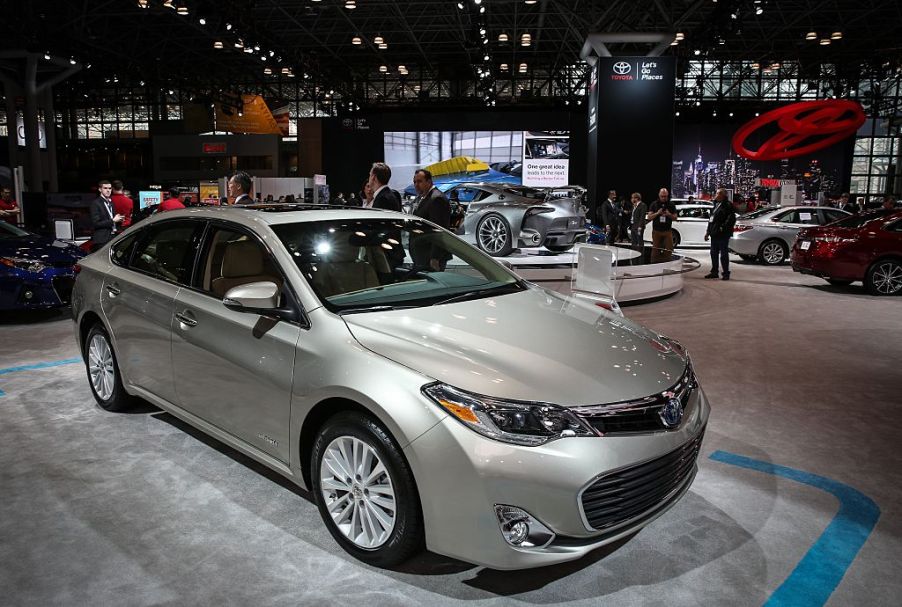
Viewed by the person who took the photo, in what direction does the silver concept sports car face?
facing away from the viewer and to the left of the viewer

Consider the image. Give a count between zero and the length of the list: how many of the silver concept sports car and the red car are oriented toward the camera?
0

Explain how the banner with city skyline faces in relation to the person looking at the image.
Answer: facing the viewer

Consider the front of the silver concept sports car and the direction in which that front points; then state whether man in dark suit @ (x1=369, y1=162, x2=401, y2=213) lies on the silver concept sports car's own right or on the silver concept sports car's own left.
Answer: on the silver concept sports car's own left

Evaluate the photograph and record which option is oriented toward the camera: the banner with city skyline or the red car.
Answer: the banner with city skyline

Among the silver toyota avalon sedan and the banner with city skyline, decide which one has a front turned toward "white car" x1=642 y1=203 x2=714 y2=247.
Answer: the banner with city skyline

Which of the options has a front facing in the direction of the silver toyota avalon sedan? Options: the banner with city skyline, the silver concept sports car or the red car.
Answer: the banner with city skyline

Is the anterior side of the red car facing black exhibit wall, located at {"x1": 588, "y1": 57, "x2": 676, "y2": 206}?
no

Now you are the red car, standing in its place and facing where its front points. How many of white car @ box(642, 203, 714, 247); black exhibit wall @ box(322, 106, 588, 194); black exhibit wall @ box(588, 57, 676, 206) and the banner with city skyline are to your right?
0

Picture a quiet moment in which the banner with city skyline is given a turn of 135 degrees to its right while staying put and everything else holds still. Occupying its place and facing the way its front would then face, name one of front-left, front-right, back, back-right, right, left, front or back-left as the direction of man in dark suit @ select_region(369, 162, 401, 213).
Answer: back-left

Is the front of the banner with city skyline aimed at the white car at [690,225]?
yes

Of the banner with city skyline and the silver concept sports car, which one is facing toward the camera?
the banner with city skyline

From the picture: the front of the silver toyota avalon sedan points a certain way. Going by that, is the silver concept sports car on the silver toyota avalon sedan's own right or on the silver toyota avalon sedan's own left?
on the silver toyota avalon sedan's own left

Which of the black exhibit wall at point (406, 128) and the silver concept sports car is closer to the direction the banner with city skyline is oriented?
the silver concept sports car

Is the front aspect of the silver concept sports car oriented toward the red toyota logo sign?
no

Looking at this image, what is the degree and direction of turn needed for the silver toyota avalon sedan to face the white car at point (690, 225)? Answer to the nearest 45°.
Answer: approximately 90° to its left

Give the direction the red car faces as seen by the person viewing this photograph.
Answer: facing away from the viewer and to the right of the viewer

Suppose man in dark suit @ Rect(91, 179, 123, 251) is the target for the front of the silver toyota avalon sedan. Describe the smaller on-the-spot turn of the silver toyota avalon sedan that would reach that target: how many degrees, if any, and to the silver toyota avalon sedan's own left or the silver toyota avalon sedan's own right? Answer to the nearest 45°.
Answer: approximately 180°
